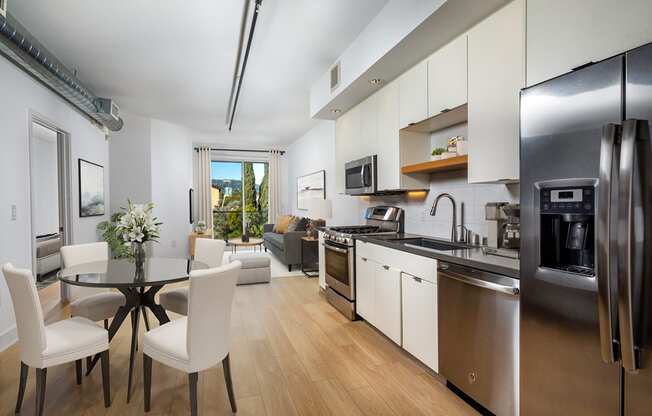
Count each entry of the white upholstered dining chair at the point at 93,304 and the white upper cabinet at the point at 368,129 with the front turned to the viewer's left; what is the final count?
1

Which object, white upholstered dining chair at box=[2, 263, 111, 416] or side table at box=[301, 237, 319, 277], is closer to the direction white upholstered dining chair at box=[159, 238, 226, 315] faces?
the white upholstered dining chair

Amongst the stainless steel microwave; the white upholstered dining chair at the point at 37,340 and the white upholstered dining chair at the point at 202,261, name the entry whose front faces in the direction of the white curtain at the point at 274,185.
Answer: the white upholstered dining chair at the point at 37,340

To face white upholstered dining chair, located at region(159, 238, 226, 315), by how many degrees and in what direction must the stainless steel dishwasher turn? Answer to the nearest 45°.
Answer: approximately 45° to its right

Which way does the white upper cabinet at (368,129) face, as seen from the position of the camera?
facing to the left of the viewer

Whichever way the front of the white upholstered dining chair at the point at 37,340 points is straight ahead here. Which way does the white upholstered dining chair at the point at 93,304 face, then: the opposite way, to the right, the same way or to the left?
to the right
